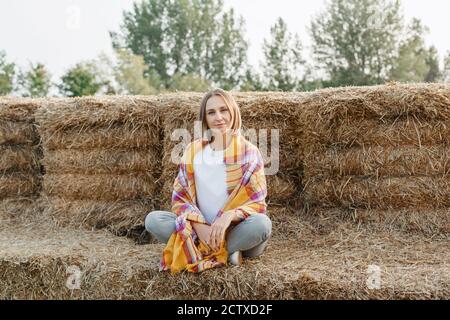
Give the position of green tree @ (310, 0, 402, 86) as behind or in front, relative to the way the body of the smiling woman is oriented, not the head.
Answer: behind

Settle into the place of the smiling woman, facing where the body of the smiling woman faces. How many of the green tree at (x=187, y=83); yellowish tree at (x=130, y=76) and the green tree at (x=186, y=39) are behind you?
3

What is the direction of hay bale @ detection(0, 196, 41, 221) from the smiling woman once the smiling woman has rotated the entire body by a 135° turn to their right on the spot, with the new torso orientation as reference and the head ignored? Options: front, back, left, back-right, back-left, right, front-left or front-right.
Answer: front

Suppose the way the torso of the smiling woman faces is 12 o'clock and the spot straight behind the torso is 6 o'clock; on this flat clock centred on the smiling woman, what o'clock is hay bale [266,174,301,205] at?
The hay bale is roughly at 7 o'clock from the smiling woman.

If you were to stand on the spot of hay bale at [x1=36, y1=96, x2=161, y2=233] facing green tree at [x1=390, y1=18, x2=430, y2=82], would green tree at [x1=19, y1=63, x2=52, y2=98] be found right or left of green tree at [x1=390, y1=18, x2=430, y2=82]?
left

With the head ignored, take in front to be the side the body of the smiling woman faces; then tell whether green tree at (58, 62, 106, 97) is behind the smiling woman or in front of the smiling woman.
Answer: behind

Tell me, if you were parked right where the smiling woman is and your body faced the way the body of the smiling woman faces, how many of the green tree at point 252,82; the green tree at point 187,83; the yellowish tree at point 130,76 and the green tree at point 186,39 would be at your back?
4

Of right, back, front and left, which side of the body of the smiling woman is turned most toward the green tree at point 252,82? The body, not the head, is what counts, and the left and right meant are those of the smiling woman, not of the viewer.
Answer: back

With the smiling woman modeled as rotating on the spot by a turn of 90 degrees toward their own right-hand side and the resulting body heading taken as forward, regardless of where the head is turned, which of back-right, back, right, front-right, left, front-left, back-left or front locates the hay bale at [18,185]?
front-right

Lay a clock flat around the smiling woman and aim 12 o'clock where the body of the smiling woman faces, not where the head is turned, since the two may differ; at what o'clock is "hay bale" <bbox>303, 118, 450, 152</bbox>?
The hay bale is roughly at 8 o'clock from the smiling woman.

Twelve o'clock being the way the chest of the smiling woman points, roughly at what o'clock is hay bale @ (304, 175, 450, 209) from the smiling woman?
The hay bale is roughly at 8 o'clock from the smiling woman.

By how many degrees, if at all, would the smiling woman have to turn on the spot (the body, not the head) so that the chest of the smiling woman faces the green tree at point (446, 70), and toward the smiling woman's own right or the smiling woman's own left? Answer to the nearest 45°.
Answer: approximately 135° to the smiling woman's own left

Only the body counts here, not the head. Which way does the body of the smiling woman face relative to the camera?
toward the camera

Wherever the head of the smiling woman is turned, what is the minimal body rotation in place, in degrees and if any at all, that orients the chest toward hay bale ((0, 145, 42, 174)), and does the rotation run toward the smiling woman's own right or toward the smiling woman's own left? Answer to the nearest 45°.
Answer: approximately 135° to the smiling woman's own right

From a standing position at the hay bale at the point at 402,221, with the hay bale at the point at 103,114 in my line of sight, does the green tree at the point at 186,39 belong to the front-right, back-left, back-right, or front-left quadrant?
front-right
